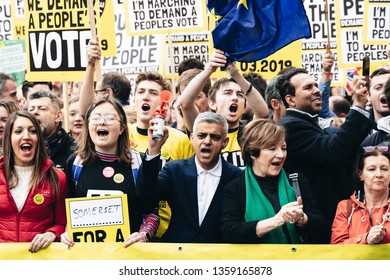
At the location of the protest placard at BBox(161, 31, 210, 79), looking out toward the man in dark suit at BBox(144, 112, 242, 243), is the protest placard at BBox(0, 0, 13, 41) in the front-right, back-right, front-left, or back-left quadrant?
back-right

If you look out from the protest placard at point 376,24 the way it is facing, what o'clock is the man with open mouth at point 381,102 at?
The man with open mouth is roughly at 12 o'clock from the protest placard.

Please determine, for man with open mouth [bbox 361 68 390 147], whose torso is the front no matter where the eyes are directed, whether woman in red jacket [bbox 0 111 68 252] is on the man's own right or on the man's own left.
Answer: on the man's own right

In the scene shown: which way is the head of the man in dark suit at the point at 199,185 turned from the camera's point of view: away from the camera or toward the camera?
toward the camera

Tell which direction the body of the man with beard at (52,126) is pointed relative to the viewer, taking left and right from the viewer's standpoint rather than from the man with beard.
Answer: facing the viewer and to the left of the viewer

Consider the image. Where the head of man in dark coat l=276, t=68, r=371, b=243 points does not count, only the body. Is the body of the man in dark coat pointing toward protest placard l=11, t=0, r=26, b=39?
no

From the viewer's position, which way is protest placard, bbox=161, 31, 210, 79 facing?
facing the viewer

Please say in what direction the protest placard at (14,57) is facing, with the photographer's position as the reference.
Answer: facing the viewer

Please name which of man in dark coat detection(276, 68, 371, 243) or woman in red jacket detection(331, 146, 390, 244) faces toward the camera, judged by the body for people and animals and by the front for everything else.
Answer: the woman in red jacket

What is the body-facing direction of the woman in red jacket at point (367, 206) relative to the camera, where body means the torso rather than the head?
toward the camera

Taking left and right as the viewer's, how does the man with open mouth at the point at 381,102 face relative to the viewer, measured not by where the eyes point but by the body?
facing the viewer and to the right of the viewer

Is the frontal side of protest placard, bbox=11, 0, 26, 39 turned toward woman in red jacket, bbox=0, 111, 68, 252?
yes

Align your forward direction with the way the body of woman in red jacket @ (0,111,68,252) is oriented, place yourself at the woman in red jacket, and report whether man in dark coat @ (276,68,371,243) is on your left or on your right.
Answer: on your left

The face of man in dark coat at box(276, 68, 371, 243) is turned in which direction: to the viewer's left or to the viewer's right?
to the viewer's right

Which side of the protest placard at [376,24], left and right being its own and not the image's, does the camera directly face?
front

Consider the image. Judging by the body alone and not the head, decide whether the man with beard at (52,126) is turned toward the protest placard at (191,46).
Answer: no
